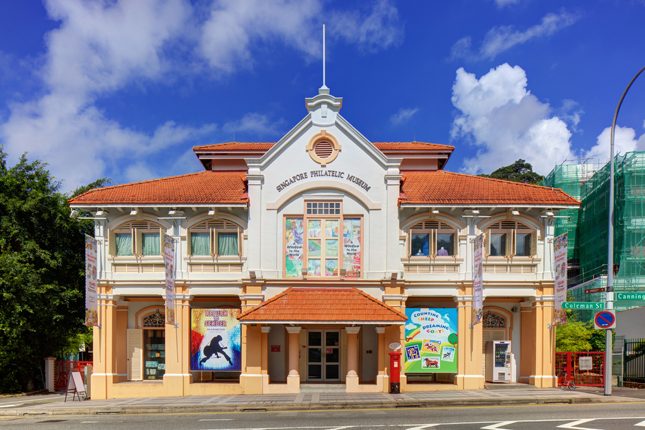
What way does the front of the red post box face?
toward the camera

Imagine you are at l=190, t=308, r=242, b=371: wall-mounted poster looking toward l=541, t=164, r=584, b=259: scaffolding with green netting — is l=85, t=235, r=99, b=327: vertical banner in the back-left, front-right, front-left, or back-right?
back-left

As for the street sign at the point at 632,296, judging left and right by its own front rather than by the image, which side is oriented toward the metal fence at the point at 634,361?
back

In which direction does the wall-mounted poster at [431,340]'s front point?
toward the camera

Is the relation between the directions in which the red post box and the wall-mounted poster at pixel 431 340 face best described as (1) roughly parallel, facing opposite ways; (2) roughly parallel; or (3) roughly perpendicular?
roughly parallel

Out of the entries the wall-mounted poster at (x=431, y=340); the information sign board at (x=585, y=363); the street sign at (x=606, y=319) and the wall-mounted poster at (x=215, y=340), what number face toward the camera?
4

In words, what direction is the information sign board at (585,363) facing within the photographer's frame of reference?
facing the viewer

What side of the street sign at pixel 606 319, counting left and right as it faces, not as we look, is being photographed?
front
